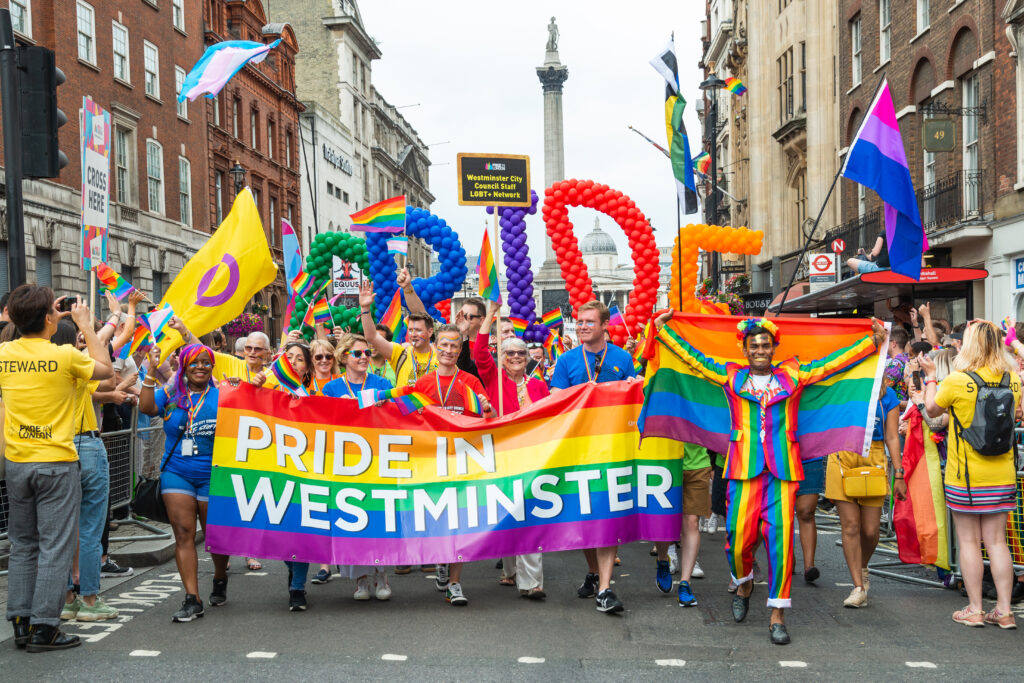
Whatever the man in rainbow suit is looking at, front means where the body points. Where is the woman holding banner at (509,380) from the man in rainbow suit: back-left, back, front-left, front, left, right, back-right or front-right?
back-right

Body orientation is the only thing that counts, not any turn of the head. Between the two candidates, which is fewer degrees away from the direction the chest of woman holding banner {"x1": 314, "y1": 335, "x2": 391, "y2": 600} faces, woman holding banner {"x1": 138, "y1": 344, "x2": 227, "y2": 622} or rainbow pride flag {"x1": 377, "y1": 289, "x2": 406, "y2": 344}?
the woman holding banner

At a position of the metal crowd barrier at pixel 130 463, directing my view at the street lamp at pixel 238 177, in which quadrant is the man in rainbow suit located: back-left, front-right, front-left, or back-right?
back-right

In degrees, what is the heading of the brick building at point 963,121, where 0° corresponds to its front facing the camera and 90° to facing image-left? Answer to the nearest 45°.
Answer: approximately 45°

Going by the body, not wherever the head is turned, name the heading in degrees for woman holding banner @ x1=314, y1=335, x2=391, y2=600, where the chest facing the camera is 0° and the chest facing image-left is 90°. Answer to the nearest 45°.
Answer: approximately 0°

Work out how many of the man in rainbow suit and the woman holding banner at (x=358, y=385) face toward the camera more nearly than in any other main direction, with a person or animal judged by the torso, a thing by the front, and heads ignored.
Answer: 2

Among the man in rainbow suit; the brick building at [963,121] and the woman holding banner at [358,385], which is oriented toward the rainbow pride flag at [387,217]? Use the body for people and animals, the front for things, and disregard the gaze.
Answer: the brick building

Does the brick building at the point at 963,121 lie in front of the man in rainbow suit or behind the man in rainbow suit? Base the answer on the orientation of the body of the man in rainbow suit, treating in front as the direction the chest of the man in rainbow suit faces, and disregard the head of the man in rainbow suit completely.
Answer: behind

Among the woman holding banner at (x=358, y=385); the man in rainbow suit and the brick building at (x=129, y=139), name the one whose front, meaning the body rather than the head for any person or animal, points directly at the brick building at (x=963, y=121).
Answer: the brick building at (x=129, y=139)

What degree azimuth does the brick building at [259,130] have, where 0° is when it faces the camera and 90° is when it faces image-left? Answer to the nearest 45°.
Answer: approximately 315°
